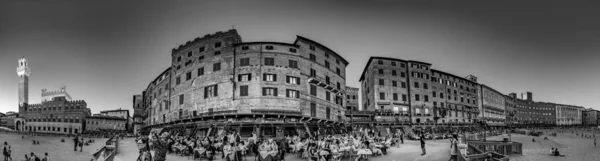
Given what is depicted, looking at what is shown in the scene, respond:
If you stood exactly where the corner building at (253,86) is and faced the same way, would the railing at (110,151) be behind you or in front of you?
in front

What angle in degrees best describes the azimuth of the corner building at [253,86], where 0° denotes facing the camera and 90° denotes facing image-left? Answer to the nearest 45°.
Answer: approximately 0°

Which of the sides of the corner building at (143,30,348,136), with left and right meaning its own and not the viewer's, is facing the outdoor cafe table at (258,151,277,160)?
front

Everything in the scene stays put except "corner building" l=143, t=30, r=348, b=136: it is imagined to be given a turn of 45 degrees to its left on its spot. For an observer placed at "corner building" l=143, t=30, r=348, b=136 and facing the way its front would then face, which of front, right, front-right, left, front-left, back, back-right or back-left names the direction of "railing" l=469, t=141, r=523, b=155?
front
